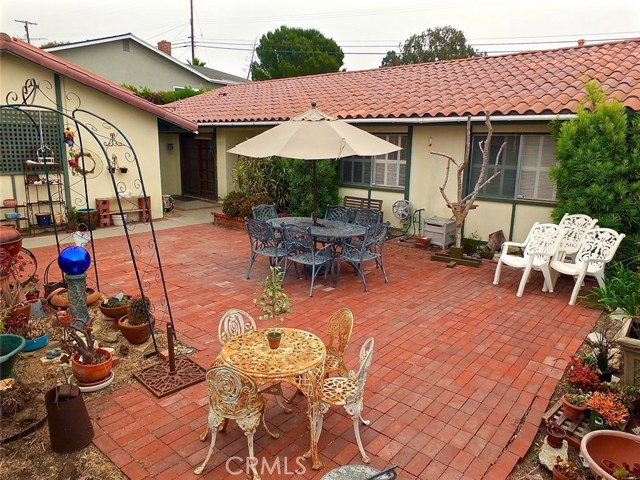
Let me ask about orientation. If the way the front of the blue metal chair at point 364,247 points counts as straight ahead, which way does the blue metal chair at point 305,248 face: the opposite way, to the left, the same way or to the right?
to the right

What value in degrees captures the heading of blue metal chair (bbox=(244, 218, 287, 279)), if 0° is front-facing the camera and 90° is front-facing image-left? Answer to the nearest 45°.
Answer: approximately 225°

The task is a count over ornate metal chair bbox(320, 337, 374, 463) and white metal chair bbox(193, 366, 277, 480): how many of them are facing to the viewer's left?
1

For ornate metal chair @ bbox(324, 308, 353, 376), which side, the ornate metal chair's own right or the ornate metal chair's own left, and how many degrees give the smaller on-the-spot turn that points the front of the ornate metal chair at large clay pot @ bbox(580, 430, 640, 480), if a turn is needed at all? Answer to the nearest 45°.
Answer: approximately 90° to the ornate metal chair's own left

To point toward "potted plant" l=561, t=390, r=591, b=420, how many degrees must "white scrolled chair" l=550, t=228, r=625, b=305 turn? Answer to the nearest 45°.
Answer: approximately 45° to its left

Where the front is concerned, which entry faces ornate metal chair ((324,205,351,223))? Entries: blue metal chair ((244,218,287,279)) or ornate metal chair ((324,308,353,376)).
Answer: the blue metal chair

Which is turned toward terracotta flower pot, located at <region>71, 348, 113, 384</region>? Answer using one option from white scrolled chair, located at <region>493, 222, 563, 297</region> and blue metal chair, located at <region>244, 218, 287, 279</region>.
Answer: the white scrolled chair

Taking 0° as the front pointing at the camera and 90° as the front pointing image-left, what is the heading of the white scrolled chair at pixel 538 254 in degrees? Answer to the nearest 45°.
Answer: approximately 45°

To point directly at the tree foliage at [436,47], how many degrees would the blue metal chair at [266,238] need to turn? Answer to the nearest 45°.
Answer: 0° — it already faces it

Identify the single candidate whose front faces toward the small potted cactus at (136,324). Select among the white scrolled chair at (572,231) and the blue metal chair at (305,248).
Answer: the white scrolled chair

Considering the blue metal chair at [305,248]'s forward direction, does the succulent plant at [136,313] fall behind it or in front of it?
behind

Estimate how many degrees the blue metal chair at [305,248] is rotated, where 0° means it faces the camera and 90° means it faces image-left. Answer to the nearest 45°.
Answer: approximately 225°

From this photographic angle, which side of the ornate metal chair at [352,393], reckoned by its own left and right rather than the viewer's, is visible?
left
